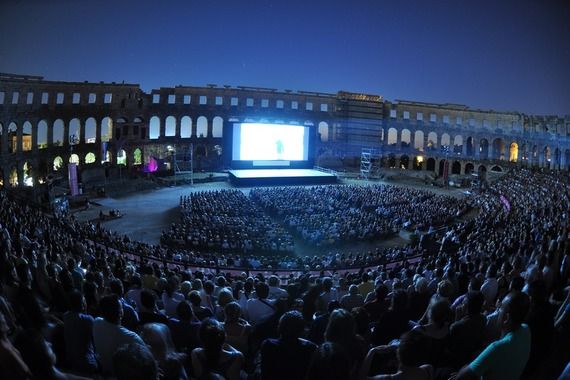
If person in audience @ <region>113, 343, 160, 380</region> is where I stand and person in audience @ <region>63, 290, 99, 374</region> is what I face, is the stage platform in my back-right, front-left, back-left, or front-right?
front-right

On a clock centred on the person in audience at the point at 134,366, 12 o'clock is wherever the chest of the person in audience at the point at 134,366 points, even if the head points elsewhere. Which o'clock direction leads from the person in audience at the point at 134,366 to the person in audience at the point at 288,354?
the person in audience at the point at 288,354 is roughly at 2 o'clock from the person in audience at the point at 134,366.

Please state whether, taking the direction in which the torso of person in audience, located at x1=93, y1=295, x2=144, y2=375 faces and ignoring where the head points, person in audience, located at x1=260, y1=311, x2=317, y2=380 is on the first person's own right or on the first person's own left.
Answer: on the first person's own right

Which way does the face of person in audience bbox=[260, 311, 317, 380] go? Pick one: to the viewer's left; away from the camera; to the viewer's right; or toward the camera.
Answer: away from the camera

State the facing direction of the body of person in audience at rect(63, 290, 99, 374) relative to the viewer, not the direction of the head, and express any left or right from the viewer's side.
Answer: facing away from the viewer and to the right of the viewer

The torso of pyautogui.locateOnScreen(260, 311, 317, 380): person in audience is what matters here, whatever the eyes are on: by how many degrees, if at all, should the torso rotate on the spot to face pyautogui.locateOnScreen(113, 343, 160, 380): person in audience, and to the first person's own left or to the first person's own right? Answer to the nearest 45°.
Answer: approximately 135° to the first person's own left

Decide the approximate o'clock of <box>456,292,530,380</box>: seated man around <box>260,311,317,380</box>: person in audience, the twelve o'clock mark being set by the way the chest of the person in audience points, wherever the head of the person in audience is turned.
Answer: The seated man is roughly at 3 o'clock from the person in audience.

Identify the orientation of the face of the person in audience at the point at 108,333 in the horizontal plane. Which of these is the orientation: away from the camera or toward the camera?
away from the camera

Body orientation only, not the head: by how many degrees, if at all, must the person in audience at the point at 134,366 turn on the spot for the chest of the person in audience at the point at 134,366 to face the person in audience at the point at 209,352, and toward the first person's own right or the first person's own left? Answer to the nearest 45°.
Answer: approximately 45° to the first person's own right

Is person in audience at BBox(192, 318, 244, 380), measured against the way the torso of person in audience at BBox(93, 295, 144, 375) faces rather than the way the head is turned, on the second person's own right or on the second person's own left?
on the second person's own right

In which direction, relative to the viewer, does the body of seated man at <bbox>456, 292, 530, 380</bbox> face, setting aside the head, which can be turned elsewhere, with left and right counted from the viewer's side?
facing away from the viewer and to the left of the viewer

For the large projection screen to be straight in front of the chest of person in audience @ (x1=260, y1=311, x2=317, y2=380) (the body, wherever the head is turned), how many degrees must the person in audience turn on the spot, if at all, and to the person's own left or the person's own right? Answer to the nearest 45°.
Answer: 0° — they already face it

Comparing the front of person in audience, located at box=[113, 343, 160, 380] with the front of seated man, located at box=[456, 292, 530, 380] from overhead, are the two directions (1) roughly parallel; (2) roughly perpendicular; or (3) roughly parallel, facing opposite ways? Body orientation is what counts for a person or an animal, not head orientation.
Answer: roughly parallel

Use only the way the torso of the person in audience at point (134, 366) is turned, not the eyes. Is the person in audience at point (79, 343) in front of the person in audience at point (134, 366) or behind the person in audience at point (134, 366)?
in front

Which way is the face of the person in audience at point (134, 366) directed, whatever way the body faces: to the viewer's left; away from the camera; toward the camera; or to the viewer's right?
away from the camera

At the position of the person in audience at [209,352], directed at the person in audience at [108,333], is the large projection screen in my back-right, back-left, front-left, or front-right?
front-right

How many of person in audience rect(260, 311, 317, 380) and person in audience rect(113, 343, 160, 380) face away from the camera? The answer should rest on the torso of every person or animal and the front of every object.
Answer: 2

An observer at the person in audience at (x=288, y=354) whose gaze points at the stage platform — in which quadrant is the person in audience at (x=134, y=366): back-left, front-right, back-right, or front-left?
back-left
